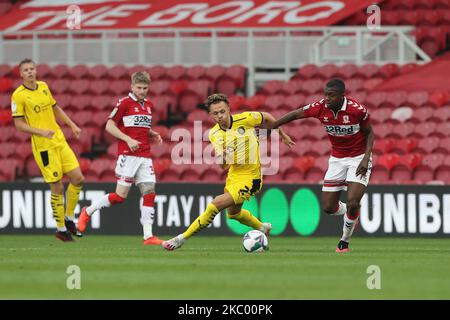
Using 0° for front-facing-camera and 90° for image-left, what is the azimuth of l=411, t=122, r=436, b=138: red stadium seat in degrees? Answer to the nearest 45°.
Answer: approximately 45°

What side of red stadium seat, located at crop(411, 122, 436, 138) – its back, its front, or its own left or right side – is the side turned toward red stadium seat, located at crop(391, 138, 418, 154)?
front

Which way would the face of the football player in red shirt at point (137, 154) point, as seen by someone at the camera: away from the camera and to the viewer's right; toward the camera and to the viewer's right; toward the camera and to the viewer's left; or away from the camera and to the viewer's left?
toward the camera and to the viewer's right

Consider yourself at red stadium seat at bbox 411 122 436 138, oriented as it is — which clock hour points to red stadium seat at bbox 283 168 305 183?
red stadium seat at bbox 283 168 305 183 is roughly at 1 o'clock from red stadium seat at bbox 411 122 436 138.

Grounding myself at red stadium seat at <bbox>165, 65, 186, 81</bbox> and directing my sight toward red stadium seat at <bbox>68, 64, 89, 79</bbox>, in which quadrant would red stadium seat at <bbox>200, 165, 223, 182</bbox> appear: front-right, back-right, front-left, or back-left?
back-left

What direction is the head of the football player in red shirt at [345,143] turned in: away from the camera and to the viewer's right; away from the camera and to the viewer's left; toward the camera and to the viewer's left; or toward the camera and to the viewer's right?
toward the camera and to the viewer's left

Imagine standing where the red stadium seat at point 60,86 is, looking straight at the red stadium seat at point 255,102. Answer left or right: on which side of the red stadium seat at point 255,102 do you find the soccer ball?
right

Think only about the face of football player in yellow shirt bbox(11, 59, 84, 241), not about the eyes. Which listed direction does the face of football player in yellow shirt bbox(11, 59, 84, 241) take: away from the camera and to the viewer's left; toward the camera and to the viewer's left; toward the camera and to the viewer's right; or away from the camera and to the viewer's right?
toward the camera and to the viewer's right

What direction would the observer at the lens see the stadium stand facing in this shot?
facing the viewer

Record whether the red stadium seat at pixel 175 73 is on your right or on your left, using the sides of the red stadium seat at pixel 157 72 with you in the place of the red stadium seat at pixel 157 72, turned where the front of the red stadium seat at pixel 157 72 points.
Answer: on your left

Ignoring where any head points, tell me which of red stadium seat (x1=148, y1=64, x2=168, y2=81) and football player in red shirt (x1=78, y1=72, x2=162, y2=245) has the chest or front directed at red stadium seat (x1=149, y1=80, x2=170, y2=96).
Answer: red stadium seat (x1=148, y1=64, x2=168, y2=81)

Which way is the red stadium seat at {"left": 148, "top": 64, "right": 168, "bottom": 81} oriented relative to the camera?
toward the camera

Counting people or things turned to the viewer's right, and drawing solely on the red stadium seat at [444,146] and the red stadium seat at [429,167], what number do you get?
0

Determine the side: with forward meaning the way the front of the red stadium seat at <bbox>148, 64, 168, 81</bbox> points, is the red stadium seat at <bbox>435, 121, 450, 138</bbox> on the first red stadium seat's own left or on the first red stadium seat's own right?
on the first red stadium seat's own left
